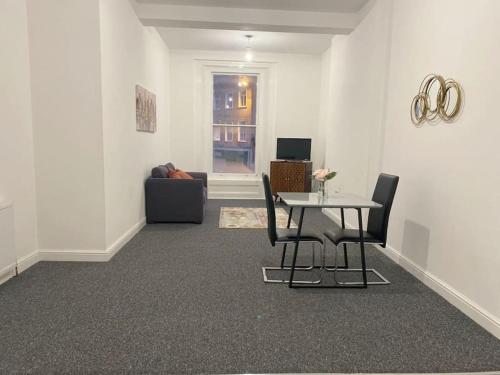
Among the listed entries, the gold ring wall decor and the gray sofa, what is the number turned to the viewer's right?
1

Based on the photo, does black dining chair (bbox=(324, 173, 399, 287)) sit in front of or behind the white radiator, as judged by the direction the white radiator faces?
in front

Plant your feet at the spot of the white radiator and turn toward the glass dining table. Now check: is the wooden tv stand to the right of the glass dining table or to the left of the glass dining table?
left

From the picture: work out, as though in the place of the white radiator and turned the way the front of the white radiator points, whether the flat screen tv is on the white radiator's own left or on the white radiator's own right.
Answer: on the white radiator's own left

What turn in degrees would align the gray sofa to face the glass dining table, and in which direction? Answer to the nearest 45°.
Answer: approximately 45° to its right

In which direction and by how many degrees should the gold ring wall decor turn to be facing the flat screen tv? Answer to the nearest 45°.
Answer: approximately 90° to its right

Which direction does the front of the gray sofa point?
to the viewer's right

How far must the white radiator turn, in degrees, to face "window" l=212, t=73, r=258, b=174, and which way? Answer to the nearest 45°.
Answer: approximately 90° to its left

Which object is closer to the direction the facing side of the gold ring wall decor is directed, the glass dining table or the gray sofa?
the glass dining table

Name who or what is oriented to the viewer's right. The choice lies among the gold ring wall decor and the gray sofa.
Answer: the gray sofa

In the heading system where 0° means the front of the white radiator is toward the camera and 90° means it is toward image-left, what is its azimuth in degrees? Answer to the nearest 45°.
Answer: approximately 315°

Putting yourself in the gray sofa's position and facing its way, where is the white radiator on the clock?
The white radiator is roughly at 4 o'clock from the gray sofa.

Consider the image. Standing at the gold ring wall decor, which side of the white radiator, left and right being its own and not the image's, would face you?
front

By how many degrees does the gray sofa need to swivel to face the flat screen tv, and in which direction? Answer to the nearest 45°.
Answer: approximately 45° to its left

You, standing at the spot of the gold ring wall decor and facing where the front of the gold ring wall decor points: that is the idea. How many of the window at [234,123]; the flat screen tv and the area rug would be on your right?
3
